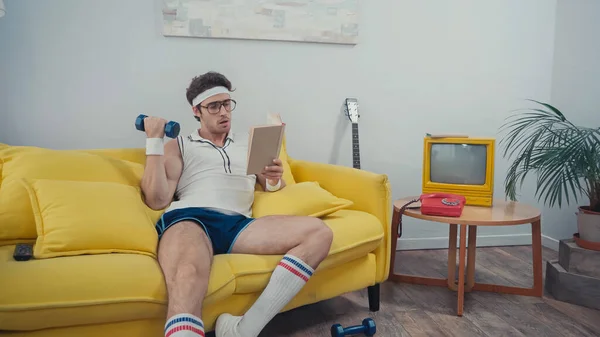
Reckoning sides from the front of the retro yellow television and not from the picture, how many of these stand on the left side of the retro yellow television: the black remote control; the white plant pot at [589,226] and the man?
1

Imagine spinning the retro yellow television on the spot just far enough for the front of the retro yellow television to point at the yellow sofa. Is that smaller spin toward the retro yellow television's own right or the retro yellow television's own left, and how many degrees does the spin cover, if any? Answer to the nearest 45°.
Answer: approximately 45° to the retro yellow television's own right

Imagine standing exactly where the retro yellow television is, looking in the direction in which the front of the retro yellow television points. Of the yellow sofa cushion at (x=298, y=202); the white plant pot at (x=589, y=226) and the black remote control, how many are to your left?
1

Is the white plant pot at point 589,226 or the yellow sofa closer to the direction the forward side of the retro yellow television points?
the yellow sofa

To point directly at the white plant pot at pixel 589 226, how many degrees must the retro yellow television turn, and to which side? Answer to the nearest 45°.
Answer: approximately 90° to its left

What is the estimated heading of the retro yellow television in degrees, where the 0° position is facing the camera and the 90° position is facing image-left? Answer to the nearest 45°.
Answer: approximately 0°

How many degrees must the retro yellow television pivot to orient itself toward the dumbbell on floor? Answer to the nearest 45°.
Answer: approximately 45° to its right

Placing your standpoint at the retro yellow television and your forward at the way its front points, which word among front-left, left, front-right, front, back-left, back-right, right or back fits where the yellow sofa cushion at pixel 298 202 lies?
front-right
